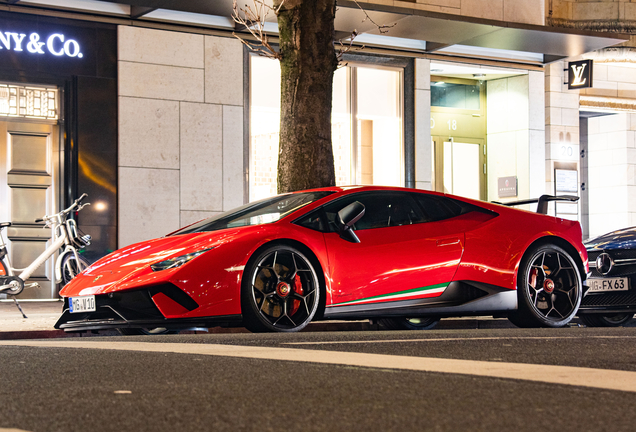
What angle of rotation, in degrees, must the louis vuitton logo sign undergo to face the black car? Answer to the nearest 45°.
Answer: approximately 45° to its left

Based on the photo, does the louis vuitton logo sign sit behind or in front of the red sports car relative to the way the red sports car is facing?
behind

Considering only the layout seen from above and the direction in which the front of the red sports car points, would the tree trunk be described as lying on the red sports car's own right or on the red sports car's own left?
on the red sports car's own right

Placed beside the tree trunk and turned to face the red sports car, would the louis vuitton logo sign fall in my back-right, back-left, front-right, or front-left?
back-left

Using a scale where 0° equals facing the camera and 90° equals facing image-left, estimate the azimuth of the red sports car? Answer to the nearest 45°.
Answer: approximately 45°
